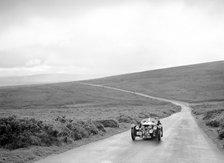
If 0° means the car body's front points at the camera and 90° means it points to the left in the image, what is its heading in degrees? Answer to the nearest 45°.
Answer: approximately 0°
